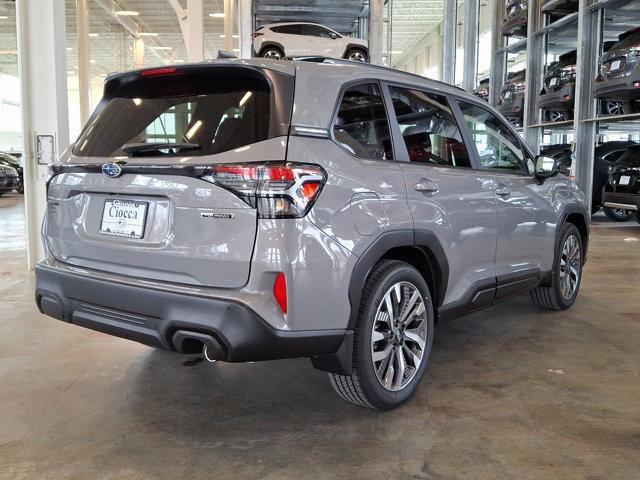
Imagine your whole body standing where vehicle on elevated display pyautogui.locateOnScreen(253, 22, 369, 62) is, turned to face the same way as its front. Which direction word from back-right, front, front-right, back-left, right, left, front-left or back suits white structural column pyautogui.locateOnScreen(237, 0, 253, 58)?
back

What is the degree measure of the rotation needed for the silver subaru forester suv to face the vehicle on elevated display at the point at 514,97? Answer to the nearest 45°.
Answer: approximately 45° to its left

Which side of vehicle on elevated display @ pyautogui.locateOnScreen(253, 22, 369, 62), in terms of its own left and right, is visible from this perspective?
right

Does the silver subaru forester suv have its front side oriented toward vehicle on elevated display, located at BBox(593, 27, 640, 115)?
yes

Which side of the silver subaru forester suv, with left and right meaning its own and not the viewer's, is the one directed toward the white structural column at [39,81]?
left

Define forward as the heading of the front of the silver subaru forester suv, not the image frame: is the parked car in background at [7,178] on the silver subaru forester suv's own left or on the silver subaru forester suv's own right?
on the silver subaru forester suv's own left

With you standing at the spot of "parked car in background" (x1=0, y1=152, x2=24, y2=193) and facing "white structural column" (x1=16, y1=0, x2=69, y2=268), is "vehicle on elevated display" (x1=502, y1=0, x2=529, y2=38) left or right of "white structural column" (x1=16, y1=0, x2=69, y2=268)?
left

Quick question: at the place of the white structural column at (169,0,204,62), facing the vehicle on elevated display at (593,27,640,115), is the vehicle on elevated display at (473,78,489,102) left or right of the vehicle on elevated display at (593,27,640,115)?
left

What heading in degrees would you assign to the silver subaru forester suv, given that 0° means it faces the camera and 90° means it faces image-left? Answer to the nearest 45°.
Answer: approximately 225°

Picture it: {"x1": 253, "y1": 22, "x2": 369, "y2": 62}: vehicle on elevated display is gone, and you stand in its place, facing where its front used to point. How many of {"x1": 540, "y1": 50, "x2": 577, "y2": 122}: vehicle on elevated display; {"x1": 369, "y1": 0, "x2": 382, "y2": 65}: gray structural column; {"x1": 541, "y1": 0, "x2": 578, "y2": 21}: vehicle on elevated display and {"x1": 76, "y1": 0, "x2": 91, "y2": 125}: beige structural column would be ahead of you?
3

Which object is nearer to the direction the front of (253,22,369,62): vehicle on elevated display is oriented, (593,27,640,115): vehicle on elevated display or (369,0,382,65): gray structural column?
the gray structural column

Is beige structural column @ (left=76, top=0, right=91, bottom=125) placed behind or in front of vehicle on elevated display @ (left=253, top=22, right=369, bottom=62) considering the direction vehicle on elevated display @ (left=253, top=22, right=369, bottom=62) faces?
behind

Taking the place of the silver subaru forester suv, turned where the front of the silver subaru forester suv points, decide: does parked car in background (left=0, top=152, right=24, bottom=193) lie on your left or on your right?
on your left

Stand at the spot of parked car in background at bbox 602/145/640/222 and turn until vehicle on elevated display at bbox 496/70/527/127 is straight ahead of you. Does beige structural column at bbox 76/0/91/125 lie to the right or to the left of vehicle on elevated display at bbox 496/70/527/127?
left

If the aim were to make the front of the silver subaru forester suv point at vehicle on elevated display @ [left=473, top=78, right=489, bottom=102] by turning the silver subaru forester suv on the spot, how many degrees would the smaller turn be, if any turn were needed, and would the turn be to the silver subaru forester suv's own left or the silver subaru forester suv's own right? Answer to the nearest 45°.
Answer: approximately 45° to the silver subaru forester suv's own left
